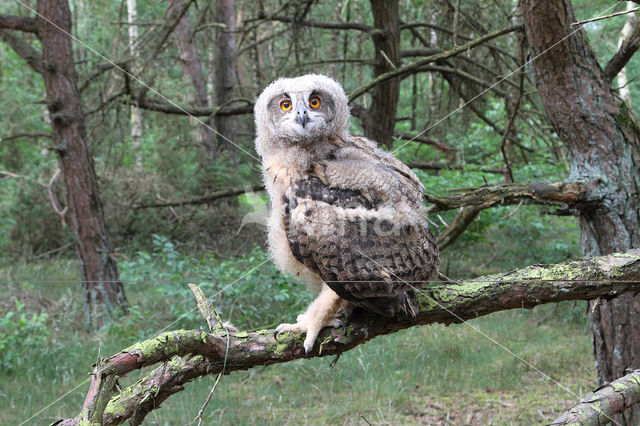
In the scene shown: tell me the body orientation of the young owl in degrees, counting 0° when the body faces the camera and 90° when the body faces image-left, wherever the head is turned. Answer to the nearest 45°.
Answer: approximately 90°

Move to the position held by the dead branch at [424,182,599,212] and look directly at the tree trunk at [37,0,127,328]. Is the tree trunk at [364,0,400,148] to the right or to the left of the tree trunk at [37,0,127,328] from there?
right

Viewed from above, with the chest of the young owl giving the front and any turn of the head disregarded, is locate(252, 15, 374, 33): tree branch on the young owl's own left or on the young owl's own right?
on the young owl's own right

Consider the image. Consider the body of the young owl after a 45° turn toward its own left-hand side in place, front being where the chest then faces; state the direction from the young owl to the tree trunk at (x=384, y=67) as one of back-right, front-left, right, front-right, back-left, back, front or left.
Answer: back-right

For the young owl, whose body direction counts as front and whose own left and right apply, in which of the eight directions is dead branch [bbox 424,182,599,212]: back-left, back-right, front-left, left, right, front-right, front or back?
back-right

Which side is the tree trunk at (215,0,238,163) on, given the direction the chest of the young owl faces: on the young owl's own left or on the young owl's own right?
on the young owl's own right

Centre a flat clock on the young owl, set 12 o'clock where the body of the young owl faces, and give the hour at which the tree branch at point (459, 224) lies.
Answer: The tree branch is roughly at 4 o'clock from the young owl.

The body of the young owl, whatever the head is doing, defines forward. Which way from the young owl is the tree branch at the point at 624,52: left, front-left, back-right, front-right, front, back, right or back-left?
back-right

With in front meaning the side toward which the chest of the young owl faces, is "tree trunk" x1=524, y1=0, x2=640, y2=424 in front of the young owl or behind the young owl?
behind
